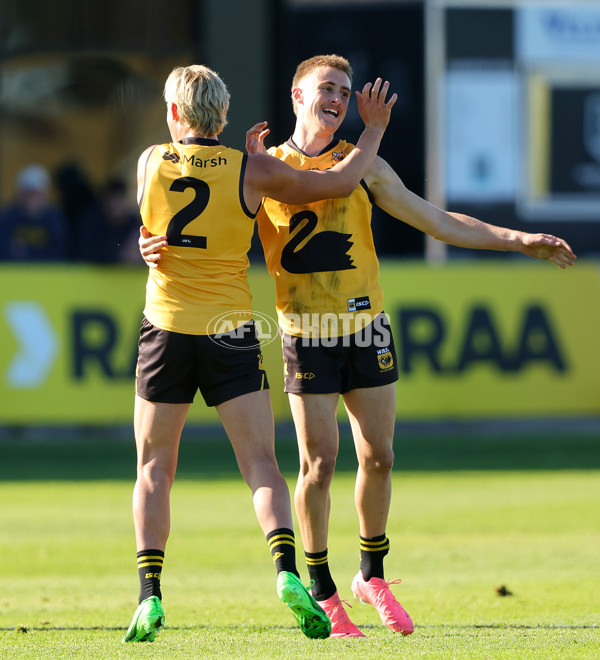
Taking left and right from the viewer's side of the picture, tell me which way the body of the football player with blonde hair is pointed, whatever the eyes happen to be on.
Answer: facing away from the viewer

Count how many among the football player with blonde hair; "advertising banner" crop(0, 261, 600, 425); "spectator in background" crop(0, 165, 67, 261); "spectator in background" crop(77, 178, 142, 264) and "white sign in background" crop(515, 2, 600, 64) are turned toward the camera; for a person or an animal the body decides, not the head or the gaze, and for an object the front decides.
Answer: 4

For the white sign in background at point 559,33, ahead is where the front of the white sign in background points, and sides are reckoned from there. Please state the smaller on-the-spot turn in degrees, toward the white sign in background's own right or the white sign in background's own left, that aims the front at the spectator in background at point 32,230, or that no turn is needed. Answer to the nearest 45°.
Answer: approximately 45° to the white sign in background's own right

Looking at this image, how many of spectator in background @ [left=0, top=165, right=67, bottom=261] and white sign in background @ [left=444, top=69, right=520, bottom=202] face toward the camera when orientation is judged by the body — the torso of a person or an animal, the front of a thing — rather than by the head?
2

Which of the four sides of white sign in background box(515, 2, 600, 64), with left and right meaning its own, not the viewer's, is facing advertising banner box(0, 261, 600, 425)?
front

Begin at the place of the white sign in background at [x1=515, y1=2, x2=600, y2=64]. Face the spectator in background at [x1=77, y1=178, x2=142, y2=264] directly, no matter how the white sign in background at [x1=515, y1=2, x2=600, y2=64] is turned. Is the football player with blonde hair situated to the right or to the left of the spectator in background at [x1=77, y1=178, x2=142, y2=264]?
left

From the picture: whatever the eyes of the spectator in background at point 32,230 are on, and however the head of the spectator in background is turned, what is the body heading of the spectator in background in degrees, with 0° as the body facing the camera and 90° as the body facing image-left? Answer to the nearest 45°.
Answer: approximately 0°

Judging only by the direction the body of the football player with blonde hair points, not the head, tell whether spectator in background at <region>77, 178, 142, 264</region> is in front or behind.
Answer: in front

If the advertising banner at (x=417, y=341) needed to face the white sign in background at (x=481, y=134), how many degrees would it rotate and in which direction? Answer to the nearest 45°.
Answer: approximately 180°

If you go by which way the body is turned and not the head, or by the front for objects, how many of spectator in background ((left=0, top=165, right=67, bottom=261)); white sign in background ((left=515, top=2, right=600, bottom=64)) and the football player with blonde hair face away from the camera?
1
